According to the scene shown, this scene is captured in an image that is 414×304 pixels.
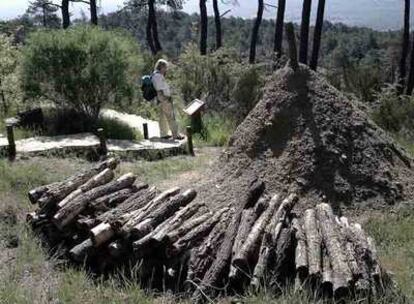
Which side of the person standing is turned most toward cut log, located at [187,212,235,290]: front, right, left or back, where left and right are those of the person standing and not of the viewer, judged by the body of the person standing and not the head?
right

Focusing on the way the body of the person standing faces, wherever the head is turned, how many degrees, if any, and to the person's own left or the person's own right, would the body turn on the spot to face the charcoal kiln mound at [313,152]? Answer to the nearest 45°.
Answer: approximately 45° to the person's own right

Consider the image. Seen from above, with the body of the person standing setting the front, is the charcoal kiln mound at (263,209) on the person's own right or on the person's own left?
on the person's own right

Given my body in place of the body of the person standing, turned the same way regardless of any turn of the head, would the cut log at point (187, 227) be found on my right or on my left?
on my right

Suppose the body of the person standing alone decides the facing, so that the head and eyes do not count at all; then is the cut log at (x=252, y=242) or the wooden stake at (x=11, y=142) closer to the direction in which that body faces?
the cut log

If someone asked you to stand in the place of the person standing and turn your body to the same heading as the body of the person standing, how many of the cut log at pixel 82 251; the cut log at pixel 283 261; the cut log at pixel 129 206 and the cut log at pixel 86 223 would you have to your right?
4

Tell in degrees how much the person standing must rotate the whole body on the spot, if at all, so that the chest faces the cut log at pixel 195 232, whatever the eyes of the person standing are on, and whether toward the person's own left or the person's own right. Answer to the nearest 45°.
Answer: approximately 90° to the person's own right

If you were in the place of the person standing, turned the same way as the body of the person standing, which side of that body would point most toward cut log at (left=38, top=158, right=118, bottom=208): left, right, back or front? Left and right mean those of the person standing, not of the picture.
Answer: right

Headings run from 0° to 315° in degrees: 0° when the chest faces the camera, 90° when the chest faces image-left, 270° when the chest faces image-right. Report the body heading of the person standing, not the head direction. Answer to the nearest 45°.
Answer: approximately 270°

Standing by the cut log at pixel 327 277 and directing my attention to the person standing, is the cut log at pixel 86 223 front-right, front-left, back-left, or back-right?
front-left
